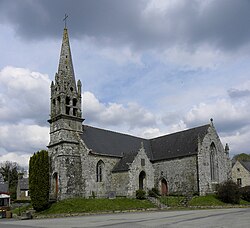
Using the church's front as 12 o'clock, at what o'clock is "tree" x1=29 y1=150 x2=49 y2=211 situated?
The tree is roughly at 12 o'clock from the church.

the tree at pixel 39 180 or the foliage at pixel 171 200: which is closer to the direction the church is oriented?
the tree

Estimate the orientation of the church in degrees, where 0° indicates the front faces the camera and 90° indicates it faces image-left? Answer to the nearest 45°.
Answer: approximately 45°

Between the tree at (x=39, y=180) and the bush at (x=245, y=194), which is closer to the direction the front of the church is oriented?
the tree

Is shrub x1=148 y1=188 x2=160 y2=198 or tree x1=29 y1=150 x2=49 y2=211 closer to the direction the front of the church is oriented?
the tree

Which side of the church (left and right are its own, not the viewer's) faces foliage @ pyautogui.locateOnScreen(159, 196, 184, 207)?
left

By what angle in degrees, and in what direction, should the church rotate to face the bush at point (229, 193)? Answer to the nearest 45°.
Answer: approximately 135° to its left
